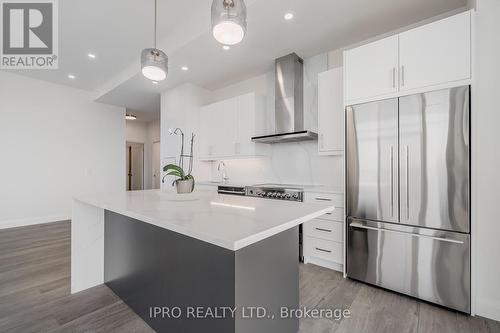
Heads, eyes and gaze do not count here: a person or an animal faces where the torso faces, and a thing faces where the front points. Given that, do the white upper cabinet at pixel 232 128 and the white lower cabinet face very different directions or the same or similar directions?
same or similar directions

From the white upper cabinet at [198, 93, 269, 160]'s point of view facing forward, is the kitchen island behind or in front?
in front

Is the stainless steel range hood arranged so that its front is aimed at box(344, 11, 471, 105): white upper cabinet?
no

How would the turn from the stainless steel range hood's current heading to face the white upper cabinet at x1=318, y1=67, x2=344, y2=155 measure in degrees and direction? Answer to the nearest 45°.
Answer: approximately 90° to its left

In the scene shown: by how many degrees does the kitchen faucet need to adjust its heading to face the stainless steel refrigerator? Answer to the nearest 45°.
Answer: approximately 90° to its left

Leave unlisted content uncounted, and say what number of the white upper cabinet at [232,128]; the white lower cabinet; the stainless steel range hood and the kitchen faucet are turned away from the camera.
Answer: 0

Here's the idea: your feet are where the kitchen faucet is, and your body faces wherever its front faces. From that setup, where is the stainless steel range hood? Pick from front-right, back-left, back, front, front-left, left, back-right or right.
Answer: left

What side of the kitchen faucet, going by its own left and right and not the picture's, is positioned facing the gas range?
left

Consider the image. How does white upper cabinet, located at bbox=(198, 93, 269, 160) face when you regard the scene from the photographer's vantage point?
facing the viewer and to the left of the viewer

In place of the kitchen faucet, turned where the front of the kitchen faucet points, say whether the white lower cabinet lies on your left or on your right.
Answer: on your left

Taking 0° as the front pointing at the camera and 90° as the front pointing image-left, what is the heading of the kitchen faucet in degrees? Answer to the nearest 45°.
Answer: approximately 45°

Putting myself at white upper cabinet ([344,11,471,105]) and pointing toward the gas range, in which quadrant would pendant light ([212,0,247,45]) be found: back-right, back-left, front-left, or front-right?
front-left

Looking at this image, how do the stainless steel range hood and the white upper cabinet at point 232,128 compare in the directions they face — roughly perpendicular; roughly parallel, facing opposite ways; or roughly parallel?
roughly parallel

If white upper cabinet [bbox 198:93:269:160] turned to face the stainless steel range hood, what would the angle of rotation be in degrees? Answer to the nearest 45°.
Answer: approximately 90° to its left

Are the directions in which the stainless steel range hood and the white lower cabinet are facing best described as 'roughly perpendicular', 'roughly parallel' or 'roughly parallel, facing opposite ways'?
roughly parallel

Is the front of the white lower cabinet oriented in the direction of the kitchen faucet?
no
